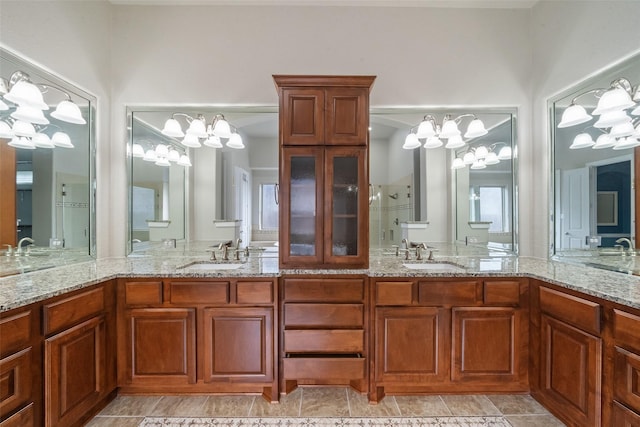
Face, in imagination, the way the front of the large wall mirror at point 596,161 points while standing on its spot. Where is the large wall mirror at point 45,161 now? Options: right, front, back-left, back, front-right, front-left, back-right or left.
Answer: front

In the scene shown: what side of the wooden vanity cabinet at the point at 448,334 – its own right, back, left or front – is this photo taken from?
front

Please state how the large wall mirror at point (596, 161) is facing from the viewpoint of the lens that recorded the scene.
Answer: facing the viewer and to the left of the viewer

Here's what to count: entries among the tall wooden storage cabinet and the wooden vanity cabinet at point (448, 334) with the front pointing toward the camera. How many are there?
2

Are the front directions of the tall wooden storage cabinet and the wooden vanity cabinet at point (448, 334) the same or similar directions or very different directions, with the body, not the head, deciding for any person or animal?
same or similar directions

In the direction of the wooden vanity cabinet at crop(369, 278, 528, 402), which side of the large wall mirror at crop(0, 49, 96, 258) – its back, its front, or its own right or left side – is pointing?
front

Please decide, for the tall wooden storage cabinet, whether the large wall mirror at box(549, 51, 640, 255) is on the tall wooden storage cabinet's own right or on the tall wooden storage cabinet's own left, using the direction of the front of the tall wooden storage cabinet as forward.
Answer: on the tall wooden storage cabinet's own left

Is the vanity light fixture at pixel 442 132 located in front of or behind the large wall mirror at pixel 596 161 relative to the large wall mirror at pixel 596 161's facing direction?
in front

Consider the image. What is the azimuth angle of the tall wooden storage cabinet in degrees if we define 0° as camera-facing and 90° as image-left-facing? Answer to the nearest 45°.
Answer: approximately 0°

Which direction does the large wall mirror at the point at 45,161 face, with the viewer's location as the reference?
facing the viewer and to the right of the viewer
